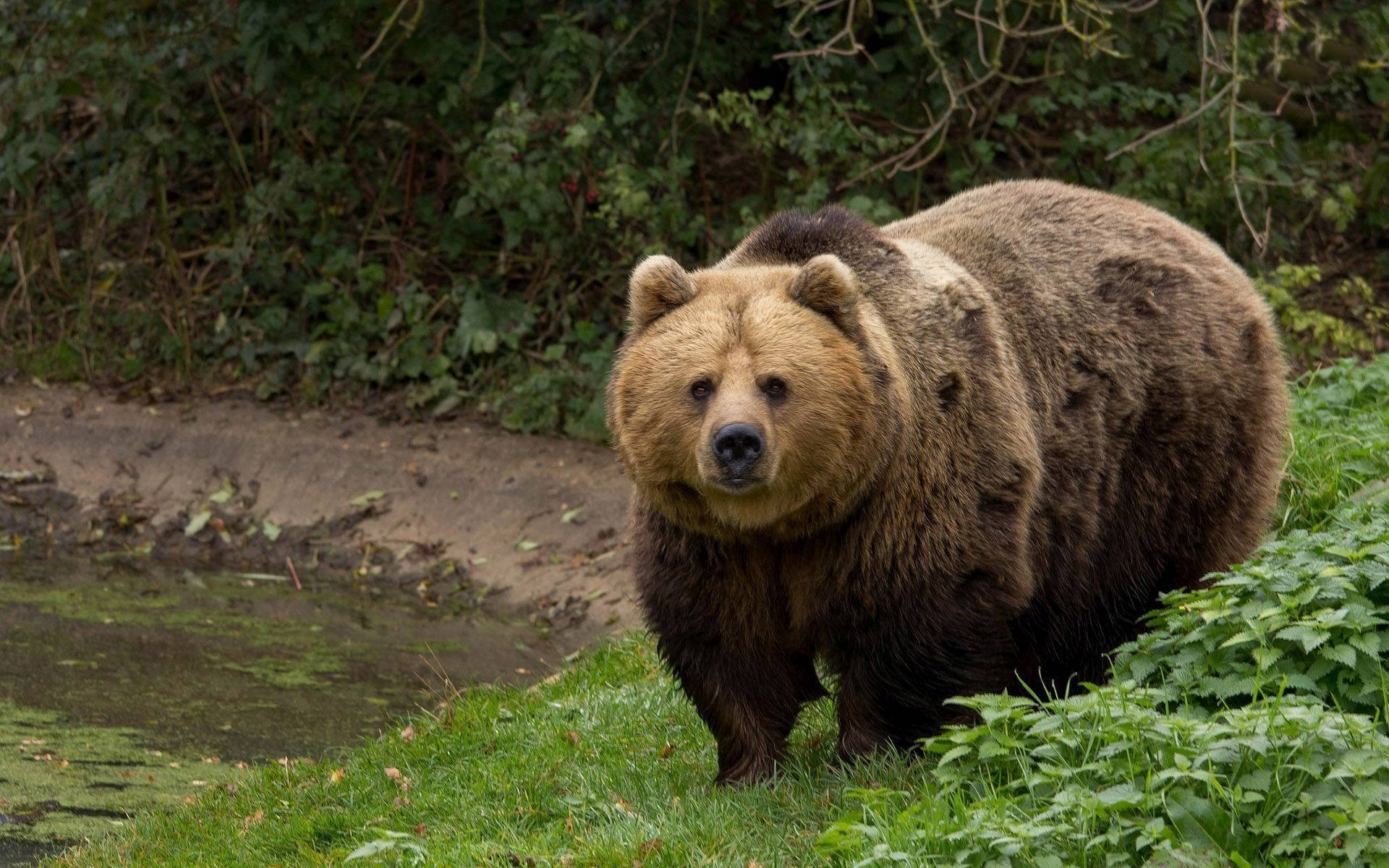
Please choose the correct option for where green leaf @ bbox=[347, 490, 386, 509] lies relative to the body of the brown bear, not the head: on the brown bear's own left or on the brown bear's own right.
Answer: on the brown bear's own right

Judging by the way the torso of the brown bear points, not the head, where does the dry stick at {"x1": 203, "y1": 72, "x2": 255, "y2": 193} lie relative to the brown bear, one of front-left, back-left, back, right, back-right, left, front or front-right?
right

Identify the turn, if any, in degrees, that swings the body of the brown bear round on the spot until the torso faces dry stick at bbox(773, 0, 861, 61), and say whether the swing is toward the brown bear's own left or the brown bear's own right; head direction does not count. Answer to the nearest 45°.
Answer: approximately 135° to the brown bear's own right

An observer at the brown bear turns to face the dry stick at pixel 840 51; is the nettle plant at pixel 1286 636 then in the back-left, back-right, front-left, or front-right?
back-right

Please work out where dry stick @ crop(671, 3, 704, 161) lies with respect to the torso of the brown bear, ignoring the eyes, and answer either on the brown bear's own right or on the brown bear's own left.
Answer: on the brown bear's own right

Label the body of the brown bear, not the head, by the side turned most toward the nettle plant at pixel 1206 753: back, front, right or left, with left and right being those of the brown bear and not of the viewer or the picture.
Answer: left

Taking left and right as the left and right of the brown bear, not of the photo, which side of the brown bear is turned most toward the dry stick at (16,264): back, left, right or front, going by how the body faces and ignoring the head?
right

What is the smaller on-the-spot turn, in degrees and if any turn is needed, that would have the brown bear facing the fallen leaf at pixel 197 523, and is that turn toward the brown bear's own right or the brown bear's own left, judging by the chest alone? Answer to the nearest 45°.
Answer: approximately 90° to the brown bear's own right

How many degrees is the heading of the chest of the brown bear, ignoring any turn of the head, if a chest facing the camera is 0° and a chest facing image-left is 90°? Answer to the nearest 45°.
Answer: approximately 45°
